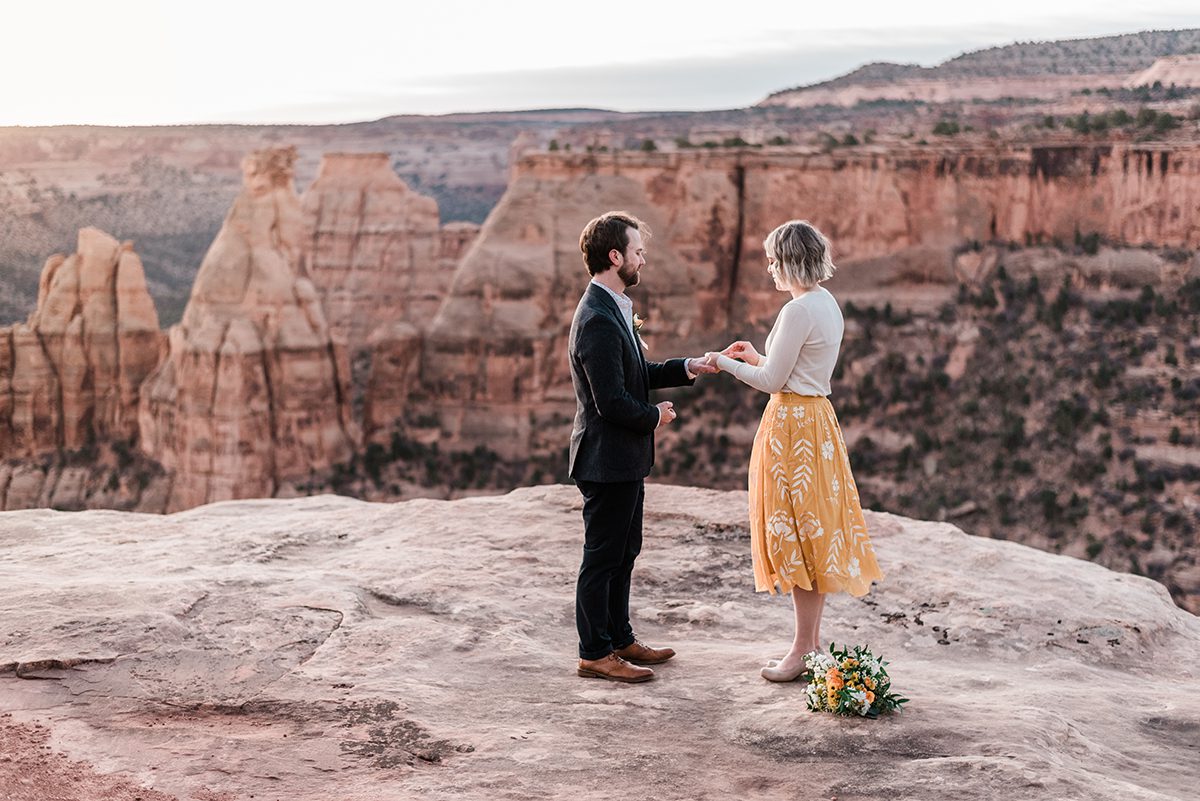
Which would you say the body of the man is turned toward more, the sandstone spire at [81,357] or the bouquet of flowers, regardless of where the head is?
the bouquet of flowers

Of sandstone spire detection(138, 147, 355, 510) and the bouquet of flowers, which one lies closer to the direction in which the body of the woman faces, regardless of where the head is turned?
the sandstone spire

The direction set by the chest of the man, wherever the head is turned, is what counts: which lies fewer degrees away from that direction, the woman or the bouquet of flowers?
the woman

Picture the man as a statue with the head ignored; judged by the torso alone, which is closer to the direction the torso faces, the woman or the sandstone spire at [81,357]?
the woman

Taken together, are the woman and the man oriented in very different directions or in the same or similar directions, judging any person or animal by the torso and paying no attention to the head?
very different directions

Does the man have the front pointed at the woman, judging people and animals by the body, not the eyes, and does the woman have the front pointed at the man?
yes

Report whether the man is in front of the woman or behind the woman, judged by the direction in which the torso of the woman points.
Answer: in front

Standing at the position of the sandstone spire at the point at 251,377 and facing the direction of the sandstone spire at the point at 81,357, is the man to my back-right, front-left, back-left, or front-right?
back-left

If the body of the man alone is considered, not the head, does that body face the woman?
yes

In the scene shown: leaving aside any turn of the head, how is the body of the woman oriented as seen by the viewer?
to the viewer's left

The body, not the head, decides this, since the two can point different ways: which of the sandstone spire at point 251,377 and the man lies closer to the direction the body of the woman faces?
the man

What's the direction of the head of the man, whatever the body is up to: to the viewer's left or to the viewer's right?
to the viewer's right

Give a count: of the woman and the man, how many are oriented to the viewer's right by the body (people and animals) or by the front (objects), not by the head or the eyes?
1

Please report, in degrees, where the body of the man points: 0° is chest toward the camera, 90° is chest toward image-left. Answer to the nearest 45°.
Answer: approximately 270°
